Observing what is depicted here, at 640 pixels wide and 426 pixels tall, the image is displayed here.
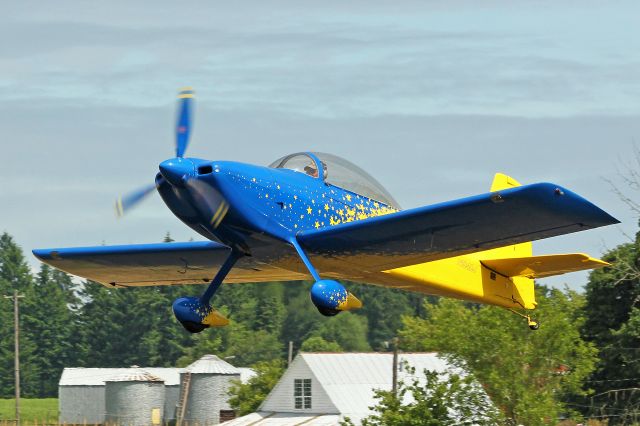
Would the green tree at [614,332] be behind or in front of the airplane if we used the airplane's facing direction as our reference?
behind

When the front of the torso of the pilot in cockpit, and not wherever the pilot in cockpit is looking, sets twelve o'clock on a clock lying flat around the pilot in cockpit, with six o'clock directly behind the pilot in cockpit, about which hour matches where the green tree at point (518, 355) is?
The green tree is roughly at 5 o'clock from the pilot in cockpit.

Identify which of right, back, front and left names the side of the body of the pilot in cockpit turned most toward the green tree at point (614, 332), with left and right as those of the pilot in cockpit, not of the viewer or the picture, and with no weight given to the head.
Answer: back

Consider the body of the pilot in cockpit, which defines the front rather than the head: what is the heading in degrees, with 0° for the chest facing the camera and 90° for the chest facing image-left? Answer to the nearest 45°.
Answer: approximately 45°

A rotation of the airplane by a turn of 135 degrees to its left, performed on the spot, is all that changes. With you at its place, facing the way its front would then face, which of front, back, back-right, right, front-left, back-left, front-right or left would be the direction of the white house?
left

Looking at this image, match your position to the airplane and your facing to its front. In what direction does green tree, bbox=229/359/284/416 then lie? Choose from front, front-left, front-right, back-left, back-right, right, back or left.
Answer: back-right

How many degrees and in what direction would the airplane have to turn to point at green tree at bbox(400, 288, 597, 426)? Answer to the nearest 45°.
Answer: approximately 135° to its right

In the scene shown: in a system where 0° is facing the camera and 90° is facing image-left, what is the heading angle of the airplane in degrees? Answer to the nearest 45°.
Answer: approximately 45°

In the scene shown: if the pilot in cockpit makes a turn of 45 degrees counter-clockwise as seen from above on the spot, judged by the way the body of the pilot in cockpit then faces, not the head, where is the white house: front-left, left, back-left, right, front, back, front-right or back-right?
back

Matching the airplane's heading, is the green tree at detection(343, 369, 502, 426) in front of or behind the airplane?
behind
